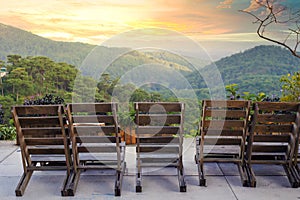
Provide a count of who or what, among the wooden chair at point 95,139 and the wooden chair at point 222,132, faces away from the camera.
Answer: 2

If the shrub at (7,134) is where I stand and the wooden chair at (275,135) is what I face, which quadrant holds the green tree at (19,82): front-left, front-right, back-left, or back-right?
back-left

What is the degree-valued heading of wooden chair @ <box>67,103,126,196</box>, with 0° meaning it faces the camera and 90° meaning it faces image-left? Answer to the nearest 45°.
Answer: approximately 180°

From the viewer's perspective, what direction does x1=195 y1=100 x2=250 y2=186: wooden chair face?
away from the camera
